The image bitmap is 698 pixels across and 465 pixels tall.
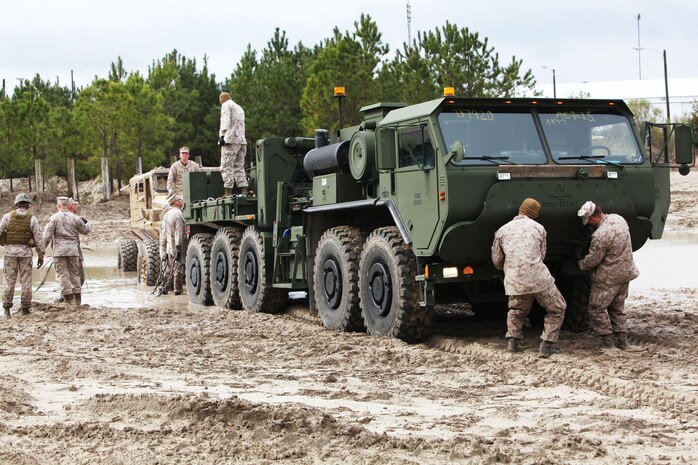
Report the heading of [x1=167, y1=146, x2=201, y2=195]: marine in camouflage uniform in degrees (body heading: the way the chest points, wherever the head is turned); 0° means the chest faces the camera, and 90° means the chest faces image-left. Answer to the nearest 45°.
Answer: approximately 0°

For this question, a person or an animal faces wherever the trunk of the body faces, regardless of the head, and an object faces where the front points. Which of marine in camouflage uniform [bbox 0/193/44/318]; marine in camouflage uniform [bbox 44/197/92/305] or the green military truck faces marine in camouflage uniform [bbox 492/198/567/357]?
the green military truck

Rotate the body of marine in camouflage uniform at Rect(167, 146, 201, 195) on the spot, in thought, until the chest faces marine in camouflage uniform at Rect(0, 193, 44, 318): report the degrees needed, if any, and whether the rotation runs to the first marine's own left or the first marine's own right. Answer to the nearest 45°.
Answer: approximately 45° to the first marine's own right

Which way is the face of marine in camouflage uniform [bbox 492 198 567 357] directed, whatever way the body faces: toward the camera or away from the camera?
away from the camera
